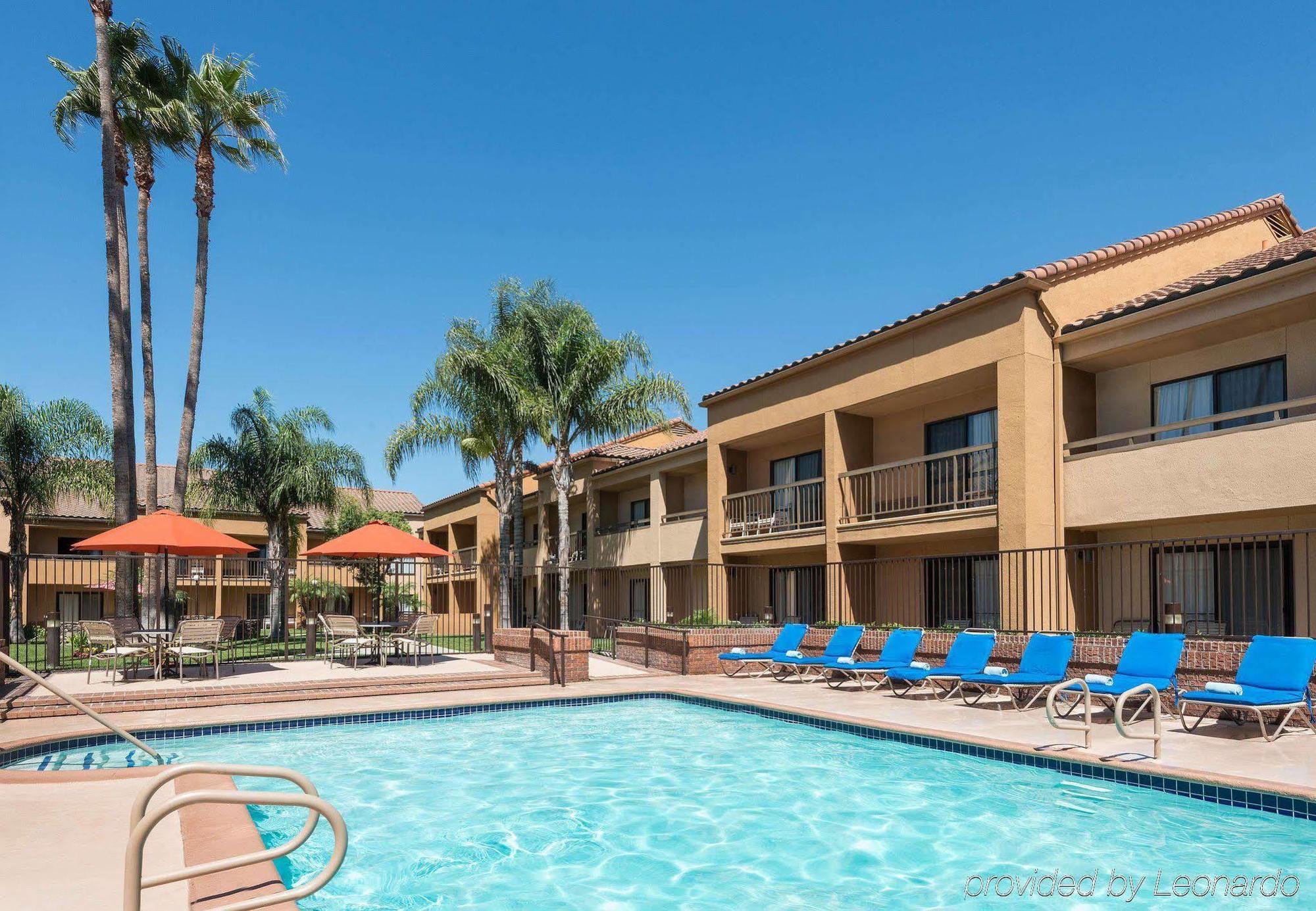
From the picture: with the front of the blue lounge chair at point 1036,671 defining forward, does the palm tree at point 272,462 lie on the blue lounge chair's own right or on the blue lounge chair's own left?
on the blue lounge chair's own right

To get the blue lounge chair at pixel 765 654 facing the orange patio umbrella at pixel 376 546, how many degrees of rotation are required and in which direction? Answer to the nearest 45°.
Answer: approximately 45° to its right

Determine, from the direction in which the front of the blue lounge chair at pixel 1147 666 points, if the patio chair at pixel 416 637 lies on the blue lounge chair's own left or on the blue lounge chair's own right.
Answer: on the blue lounge chair's own right

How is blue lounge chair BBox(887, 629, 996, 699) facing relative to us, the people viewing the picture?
facing the viewer and to the left of the viewer

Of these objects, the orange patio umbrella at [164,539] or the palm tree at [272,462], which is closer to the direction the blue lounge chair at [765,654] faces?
the orange patio umbrella

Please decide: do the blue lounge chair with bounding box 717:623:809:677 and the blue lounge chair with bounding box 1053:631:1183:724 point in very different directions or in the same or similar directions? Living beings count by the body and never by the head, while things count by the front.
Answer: same or similar directions

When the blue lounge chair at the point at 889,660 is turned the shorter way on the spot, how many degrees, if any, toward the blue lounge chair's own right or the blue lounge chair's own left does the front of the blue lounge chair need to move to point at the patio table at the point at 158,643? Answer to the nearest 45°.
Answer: approximately 45° to the blue lounge chair's own right

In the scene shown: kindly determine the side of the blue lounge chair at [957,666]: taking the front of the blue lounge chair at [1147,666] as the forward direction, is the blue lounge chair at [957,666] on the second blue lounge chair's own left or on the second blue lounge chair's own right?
on the second blue lounge chair's own right

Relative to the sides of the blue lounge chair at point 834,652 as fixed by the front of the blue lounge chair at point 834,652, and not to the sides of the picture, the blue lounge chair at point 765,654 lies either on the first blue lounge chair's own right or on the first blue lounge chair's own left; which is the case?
on the first blue lounge chair's own right

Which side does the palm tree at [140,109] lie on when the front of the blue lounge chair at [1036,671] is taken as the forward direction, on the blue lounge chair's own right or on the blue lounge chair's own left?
on the blue lounge chair's own right
